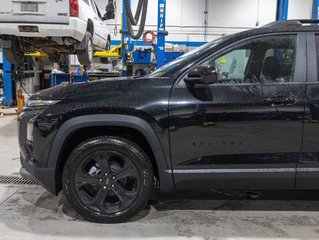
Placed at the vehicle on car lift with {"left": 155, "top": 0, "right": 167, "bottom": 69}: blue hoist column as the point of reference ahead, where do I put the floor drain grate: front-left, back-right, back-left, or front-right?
back-right

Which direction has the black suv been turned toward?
to the viewer's left

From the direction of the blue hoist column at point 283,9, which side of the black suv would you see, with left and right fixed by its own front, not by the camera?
right

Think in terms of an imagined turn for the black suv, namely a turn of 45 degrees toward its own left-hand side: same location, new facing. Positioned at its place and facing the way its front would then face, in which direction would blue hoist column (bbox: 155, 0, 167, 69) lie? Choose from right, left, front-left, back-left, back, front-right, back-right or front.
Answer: back-right

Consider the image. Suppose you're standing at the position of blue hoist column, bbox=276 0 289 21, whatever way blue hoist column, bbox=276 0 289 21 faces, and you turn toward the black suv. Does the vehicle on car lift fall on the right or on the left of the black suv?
right

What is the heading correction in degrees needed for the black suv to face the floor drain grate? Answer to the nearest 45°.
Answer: approximately 45° to its right

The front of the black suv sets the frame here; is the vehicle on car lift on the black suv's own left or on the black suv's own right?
on the black suv's own right

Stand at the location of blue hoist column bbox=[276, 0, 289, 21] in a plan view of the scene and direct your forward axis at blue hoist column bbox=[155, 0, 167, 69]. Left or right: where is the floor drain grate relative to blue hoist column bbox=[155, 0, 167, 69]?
left

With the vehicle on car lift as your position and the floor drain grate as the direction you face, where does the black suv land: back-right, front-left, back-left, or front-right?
front-left

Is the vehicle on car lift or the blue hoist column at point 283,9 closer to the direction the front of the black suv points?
the vehicle on car lift
